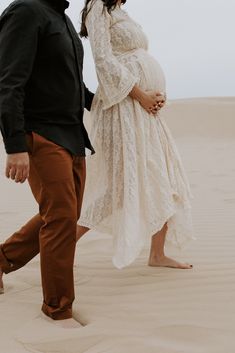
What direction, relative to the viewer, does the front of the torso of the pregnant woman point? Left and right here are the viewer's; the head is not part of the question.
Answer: facing to the right of the viewer

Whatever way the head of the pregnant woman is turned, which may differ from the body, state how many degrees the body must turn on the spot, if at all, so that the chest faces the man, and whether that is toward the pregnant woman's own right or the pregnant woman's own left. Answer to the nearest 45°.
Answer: approximately 135° to the pregnant woman's own right
